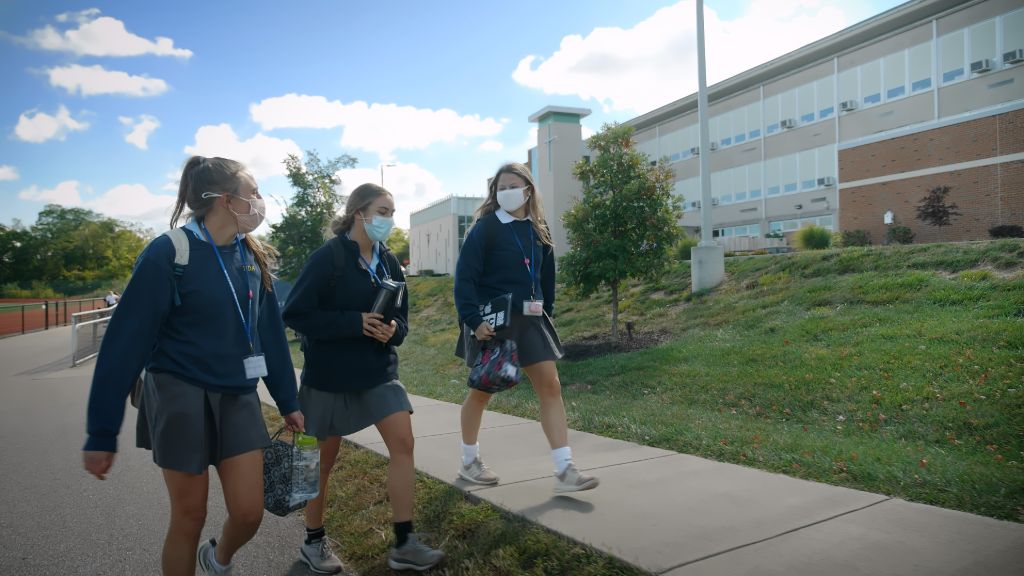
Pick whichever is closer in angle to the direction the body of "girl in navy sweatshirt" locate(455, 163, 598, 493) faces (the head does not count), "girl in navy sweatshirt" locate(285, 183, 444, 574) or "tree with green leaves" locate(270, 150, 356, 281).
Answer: the girl in navy sweatshirt

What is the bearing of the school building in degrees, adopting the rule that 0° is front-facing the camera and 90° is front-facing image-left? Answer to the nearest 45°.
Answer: approximately 45°

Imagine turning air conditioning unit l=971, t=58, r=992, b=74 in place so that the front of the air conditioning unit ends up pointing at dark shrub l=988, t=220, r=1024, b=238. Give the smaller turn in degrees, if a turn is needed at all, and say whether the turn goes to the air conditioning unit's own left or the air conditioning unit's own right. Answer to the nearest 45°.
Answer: approximately 45° to the air conditioning unit's own left

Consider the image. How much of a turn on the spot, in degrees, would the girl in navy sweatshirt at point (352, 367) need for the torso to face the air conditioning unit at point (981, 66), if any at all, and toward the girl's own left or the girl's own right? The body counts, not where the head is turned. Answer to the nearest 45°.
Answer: approximately 90° to the girl's own left

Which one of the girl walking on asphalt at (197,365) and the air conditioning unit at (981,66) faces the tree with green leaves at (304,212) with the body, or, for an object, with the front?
the air conditioning unit

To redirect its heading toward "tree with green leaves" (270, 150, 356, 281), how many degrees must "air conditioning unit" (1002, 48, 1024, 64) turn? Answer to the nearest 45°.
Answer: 0° — it already faces it

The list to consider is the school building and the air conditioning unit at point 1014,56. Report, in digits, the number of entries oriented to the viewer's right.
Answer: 0

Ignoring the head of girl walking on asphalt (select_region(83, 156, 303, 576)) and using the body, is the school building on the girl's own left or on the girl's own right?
on the girl's own left

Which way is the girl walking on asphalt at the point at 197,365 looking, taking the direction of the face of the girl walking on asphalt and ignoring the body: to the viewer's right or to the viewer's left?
to the viewer's right

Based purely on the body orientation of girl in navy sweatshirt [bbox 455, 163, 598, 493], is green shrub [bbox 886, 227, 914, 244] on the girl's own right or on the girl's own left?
on the girl's own left

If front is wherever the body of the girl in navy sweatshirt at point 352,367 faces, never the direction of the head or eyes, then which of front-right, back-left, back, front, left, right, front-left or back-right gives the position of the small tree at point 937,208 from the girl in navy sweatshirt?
left

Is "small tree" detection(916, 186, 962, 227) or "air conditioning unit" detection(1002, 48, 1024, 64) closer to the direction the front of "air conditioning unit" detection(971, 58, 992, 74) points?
the small tree

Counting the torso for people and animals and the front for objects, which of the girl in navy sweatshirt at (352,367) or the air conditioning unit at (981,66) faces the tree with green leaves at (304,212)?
the air conditioning unit
